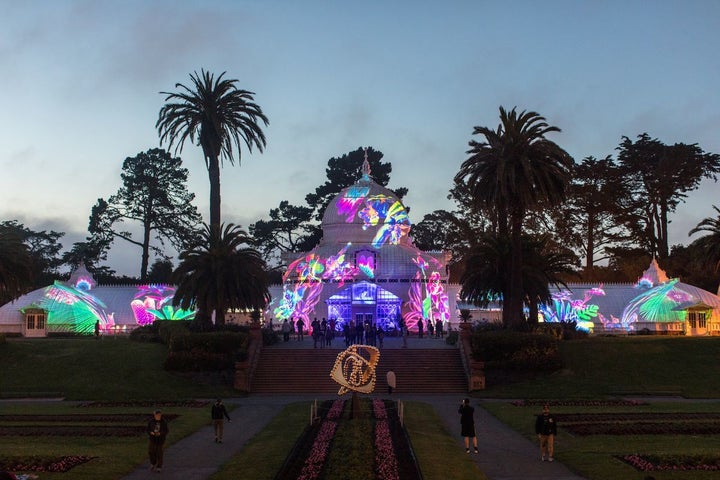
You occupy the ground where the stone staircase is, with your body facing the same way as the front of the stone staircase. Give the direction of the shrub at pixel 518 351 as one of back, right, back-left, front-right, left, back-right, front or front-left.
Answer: left

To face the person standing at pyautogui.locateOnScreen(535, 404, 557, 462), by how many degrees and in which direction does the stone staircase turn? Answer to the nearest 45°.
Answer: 0° — it already faces them

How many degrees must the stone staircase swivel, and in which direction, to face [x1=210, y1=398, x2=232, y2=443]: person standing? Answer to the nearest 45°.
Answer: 0° — it already faces them

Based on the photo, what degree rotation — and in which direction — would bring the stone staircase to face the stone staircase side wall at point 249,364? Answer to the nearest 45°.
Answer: approximately 90° to its right

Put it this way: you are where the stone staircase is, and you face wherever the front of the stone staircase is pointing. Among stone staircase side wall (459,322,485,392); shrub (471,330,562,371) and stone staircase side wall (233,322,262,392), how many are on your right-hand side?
1

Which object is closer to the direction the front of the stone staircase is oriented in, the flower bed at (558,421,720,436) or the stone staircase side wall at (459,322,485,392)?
the flower bed

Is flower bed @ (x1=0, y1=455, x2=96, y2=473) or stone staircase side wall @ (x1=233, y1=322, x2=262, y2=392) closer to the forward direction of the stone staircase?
the flower bed

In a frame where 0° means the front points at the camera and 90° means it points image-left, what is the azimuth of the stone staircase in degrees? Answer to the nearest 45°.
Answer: approximately 0°

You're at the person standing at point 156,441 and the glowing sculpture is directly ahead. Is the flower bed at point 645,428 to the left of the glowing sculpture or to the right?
right
